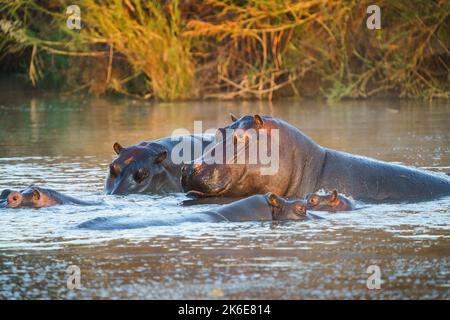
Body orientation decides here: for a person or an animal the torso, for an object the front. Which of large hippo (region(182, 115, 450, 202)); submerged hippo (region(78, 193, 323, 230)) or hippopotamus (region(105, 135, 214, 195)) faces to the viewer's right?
the submerged hippo

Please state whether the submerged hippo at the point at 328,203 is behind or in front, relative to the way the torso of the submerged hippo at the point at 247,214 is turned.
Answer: in front

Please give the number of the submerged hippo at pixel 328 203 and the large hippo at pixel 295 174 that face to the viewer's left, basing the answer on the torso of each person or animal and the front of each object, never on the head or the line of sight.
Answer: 2

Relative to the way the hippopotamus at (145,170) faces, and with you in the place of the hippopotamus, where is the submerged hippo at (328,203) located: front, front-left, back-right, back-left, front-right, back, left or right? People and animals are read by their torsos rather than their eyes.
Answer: left

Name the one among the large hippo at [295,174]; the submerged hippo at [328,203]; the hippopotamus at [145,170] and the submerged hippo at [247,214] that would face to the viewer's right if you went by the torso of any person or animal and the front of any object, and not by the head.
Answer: the submerged hippo at [247,214]

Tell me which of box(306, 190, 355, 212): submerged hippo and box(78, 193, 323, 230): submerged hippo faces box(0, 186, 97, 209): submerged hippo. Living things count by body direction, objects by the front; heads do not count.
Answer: box(306, 190, 355, 212): submerged hippo

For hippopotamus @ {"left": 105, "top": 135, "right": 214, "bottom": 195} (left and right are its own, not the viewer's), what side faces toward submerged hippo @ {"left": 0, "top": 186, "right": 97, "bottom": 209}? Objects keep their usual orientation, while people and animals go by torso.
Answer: front

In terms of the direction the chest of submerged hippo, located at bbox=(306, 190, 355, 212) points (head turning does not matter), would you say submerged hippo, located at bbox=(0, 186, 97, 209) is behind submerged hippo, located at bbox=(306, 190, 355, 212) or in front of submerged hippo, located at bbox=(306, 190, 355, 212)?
in front

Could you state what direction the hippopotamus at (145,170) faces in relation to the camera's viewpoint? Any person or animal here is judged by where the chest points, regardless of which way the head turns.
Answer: facing the viewer and to the left of the viewer

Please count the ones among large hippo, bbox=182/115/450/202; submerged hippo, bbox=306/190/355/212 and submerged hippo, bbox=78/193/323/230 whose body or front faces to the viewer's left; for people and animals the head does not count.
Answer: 2

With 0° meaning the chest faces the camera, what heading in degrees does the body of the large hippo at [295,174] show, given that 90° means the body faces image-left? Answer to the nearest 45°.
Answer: approximately 90°

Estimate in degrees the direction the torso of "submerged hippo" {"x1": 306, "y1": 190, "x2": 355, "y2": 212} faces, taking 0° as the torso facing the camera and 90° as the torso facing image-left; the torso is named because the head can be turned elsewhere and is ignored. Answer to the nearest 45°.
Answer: approximately 90°
